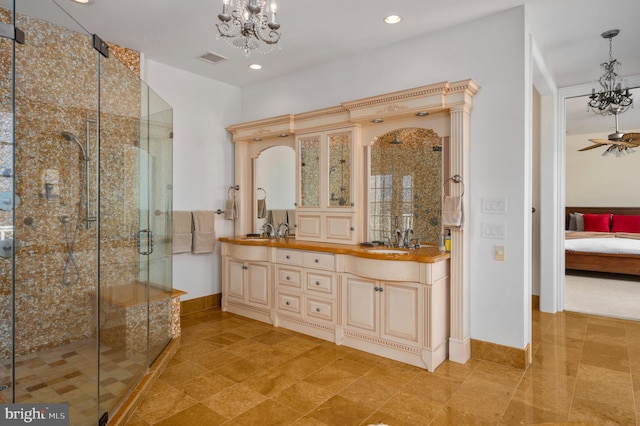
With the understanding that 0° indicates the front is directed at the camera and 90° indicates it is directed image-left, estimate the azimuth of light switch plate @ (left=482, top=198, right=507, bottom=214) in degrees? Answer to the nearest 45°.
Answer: approximately 0°

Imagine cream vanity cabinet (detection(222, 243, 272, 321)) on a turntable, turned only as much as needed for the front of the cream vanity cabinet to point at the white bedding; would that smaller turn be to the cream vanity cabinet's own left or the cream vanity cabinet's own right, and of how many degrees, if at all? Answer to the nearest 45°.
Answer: approximately 135° to the cream vanity cabinet's own left

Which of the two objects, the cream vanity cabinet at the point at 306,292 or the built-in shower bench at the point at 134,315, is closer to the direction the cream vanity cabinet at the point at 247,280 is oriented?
the built-in shower bench

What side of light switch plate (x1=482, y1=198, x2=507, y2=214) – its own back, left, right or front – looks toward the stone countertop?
right

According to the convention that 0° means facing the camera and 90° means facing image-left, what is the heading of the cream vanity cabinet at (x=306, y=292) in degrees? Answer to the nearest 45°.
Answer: approximately 45°

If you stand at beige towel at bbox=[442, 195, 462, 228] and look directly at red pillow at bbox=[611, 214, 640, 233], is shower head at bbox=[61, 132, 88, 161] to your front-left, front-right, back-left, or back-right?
back-left

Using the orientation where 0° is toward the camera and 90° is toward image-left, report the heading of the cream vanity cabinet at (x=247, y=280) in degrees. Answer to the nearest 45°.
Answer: approximately 45°

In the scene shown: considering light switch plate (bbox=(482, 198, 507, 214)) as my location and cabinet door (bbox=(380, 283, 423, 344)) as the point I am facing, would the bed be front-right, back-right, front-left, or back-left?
back-right

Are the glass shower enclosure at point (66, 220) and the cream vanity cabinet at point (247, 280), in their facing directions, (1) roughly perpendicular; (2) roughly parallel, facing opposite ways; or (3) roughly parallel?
roughly perpendicular

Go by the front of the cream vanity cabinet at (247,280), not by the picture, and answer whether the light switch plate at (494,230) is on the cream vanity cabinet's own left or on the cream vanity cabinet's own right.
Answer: on the cream vanity cabinet's own left
